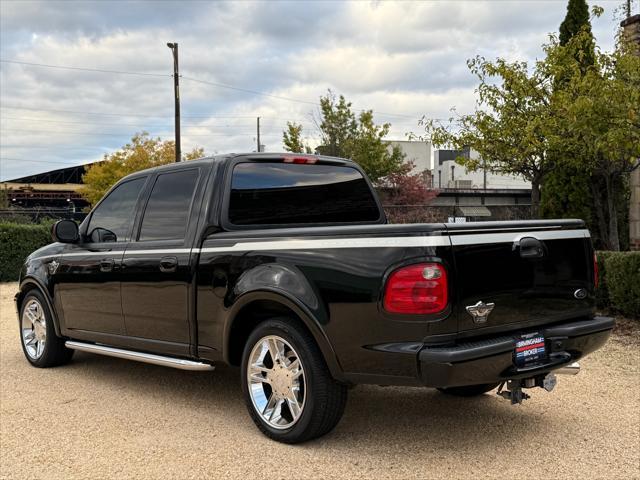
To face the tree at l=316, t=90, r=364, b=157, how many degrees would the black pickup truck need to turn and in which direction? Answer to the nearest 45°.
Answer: approximately 45° to its right

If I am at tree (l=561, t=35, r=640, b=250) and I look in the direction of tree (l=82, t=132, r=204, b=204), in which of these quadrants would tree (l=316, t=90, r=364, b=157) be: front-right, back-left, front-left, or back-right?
front-right

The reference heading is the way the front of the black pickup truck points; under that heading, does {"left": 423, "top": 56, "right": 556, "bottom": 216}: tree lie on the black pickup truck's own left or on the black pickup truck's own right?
on the black pickup truck's own right

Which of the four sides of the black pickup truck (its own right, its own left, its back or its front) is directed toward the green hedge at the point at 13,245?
front

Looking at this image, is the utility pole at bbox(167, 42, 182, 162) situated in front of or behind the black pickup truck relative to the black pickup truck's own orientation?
in front

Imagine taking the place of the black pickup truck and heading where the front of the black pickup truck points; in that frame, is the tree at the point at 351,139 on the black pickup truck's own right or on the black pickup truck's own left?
on the black pickup truck's own right

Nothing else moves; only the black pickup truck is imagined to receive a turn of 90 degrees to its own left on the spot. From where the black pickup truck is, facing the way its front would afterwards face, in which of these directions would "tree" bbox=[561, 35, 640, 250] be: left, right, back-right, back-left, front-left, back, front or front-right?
back

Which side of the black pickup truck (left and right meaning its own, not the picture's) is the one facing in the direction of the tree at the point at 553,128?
right

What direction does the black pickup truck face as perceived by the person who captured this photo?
facing away from the viewer and to the left of the viewer

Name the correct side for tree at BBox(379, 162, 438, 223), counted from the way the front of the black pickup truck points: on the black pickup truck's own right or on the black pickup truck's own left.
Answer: on the black pickup truck's own right

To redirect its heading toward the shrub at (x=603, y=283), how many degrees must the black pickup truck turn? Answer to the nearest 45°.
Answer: approximately 90° to its right

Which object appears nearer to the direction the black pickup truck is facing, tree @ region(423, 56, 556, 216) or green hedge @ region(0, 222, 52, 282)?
the green hedge

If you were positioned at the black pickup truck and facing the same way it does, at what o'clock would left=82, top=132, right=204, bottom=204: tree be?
The tree is roughly at 1 o'clock from the black pickup truck.

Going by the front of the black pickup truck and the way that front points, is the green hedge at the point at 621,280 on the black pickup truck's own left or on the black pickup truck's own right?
on the black pickup truck's own right
